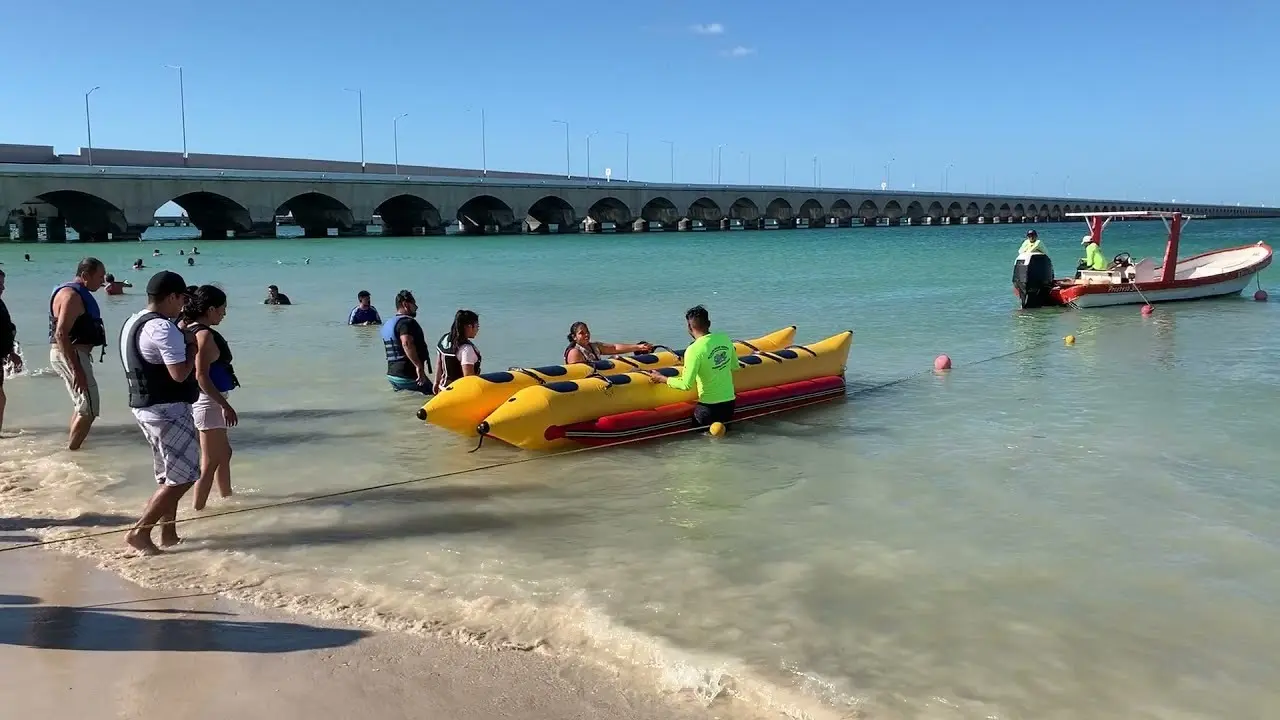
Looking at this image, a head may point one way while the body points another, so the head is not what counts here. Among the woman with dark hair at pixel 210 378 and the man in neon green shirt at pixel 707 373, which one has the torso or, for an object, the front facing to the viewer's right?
the woman with dark hair

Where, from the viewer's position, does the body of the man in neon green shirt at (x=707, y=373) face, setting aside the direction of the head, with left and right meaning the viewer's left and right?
facing away from the viewer and to the left of the viewer

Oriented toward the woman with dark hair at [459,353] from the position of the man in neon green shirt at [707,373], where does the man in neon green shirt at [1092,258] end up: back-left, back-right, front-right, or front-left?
back-right

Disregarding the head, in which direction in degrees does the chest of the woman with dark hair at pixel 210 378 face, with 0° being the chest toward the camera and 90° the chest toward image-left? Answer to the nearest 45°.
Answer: approximately 270°

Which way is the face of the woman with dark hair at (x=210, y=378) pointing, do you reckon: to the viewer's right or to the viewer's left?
to the viewer's right

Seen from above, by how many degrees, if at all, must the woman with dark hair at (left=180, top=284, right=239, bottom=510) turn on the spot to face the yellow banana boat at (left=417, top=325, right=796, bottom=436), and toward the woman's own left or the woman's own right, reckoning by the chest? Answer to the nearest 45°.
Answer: approximately 45° to the woman's own left

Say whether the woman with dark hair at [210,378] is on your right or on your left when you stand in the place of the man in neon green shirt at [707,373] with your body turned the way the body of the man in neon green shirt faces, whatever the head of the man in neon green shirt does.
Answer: on your left

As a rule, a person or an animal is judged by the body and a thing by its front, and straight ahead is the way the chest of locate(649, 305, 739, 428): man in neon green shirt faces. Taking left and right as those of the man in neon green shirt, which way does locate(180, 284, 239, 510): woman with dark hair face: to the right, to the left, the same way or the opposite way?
to the right

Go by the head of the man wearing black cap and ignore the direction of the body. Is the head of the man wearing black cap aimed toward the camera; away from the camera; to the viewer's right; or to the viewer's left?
to the viewer's right

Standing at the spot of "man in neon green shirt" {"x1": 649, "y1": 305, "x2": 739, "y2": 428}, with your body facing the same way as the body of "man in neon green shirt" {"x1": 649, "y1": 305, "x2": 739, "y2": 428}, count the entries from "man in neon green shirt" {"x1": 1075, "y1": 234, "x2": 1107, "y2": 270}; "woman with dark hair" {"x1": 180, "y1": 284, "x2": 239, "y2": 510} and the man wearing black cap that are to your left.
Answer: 2

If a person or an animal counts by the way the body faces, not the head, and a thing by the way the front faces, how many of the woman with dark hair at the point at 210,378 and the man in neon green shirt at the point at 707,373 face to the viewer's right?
1
